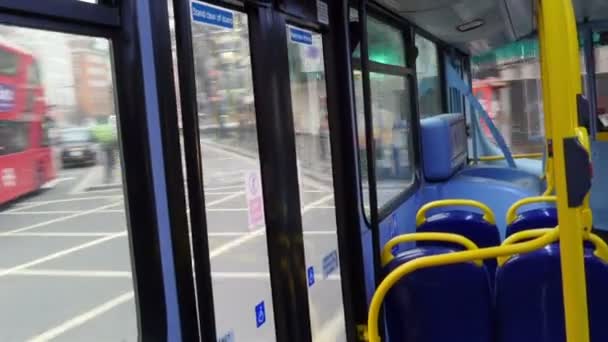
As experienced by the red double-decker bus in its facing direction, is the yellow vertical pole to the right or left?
on its right

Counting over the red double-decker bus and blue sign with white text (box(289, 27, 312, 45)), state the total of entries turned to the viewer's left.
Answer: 0

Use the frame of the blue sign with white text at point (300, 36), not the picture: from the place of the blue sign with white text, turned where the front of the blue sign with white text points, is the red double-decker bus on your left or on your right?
on your left

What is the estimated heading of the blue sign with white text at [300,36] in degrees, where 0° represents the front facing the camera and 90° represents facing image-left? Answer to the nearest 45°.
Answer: approximately 315°

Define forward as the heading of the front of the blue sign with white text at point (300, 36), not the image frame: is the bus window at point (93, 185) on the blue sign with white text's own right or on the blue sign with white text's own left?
on the blue sign with white text's own right

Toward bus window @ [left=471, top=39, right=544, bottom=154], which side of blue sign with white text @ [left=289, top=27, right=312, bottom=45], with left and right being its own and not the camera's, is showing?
left

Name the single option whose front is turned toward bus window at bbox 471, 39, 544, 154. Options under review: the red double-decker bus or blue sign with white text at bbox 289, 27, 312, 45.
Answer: the red double-decker bus

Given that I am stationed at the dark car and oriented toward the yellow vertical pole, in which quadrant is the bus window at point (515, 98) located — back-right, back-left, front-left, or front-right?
front-left
